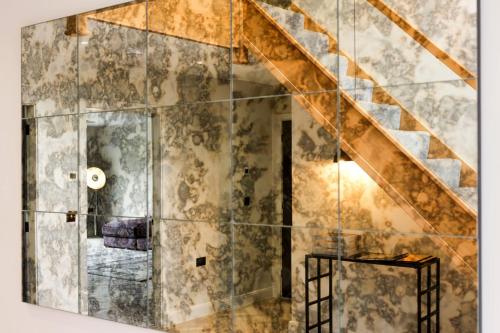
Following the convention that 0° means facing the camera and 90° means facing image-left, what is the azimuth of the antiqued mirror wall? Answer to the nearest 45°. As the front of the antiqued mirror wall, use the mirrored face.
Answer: approximately 45°
